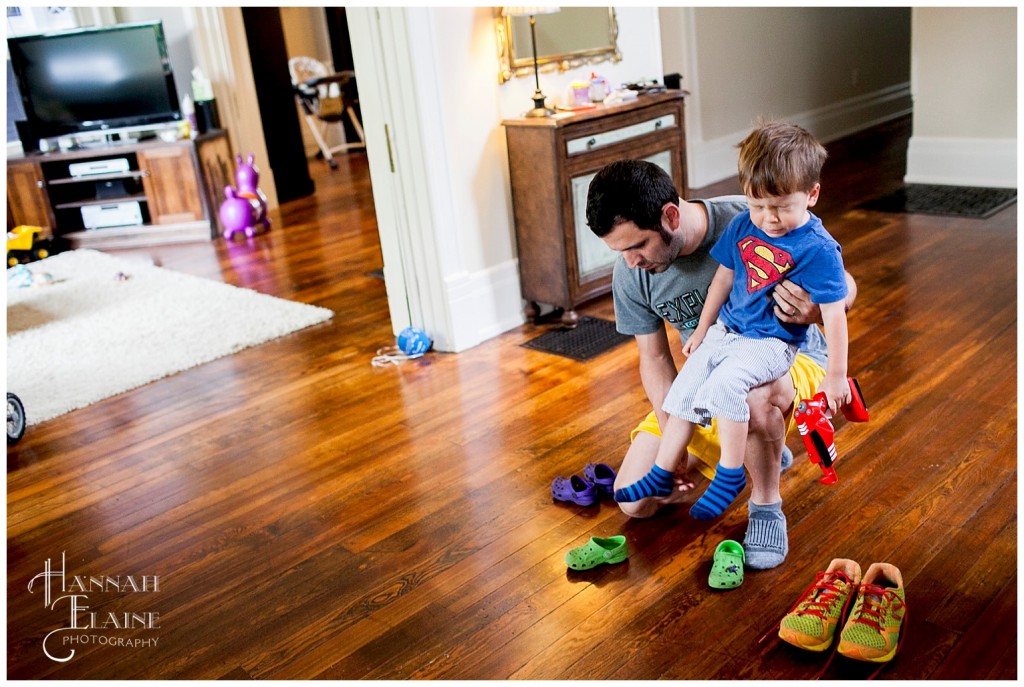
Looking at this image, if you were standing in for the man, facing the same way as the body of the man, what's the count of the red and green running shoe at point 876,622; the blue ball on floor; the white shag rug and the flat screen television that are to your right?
3

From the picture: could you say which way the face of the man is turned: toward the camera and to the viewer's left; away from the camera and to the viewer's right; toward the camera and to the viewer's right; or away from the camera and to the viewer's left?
toward the camera and to the viewer's left

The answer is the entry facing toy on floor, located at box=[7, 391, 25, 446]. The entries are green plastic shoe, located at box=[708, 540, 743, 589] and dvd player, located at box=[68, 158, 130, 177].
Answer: the dvd player

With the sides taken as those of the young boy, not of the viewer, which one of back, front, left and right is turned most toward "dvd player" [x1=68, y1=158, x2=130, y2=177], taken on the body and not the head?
right

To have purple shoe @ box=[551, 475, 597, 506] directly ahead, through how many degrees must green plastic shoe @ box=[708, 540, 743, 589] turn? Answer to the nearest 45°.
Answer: approximately 135° to its right

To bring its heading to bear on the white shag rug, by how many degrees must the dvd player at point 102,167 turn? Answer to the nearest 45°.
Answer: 0° — it already faces it

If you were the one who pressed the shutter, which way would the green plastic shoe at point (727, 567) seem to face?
facing the viewer

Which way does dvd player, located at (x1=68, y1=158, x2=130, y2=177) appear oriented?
toward the camera

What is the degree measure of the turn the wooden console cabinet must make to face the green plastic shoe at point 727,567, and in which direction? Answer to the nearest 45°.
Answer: approximately 45° to its right

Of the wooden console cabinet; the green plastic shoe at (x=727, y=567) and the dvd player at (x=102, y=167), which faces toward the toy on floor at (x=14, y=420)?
the dvd player

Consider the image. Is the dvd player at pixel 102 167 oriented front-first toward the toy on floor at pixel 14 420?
yes

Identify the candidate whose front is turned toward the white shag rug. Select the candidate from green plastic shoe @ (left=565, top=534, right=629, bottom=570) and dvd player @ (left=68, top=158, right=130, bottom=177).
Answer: the dvd player

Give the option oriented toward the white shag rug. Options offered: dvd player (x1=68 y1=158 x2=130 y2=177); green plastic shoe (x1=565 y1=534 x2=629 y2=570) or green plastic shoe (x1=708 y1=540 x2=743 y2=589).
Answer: the dvd player

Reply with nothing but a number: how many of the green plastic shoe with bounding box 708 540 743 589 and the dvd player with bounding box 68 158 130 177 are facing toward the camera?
2

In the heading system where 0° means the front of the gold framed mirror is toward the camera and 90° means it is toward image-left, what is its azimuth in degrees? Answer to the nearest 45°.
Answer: approximately 315°
